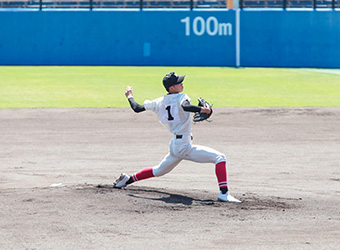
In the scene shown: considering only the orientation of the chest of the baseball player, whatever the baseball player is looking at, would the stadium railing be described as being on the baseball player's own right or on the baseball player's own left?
on the baseball player's own left

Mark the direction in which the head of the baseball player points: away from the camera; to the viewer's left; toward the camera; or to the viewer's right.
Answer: to the viewer's right
